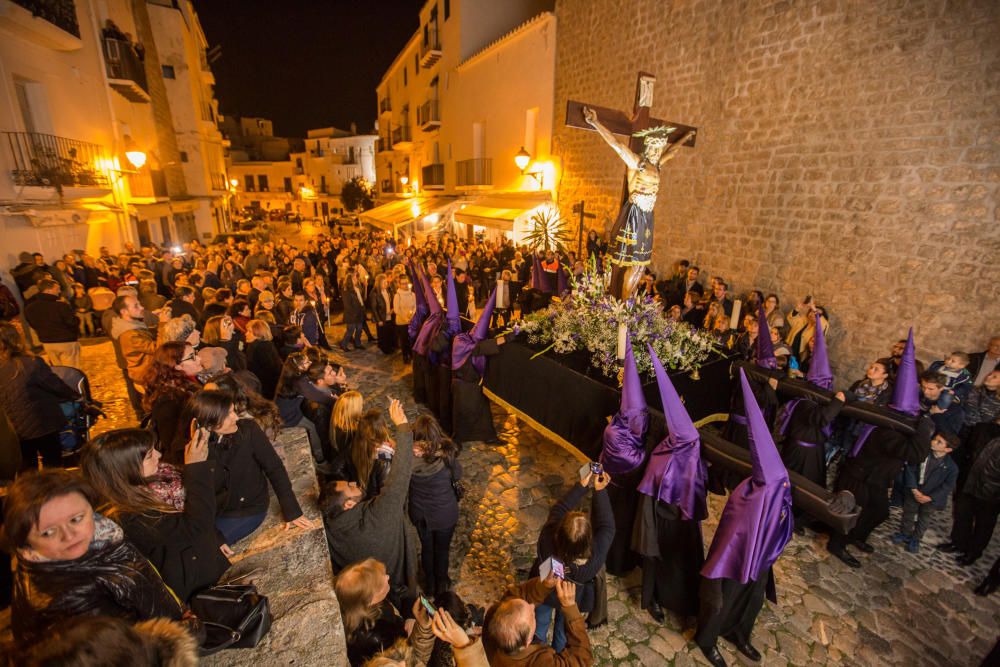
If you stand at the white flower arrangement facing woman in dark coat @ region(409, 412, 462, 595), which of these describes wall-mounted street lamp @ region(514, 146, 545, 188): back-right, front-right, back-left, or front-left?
back-right

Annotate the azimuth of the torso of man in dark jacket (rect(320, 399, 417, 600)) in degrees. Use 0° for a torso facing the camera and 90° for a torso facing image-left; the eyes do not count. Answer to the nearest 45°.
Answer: approximately 225°

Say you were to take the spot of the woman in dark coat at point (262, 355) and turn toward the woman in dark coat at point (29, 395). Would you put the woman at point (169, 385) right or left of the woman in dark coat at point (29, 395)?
left

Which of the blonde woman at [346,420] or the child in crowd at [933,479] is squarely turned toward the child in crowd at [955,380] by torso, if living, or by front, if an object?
the blonde woman

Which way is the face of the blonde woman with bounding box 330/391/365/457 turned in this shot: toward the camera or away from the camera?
away from the camera

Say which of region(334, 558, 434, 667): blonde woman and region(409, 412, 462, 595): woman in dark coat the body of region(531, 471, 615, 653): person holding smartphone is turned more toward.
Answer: the woman in dark coat

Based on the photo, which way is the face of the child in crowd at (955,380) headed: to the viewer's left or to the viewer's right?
to the viewer's left

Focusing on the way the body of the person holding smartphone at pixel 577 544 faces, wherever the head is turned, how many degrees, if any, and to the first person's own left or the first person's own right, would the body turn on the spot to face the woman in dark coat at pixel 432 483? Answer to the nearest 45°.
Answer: approximately 90° to the first person's own left

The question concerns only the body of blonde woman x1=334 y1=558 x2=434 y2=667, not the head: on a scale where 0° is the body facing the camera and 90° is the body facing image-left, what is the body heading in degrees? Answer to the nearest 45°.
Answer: approximately 225°

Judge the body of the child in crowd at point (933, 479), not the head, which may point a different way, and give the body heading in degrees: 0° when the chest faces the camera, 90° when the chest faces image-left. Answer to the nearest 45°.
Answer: approximately 45°

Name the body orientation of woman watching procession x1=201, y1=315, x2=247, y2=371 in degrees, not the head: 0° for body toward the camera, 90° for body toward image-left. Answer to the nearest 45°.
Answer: approximately 270°

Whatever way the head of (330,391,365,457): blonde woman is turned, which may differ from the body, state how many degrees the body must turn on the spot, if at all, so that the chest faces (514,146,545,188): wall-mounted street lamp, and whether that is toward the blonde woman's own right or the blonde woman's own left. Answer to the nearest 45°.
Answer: approximately 45° to the blonde woman's own left

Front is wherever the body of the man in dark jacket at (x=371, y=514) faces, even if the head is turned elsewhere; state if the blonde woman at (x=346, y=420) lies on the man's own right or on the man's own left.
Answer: on the man's own left
